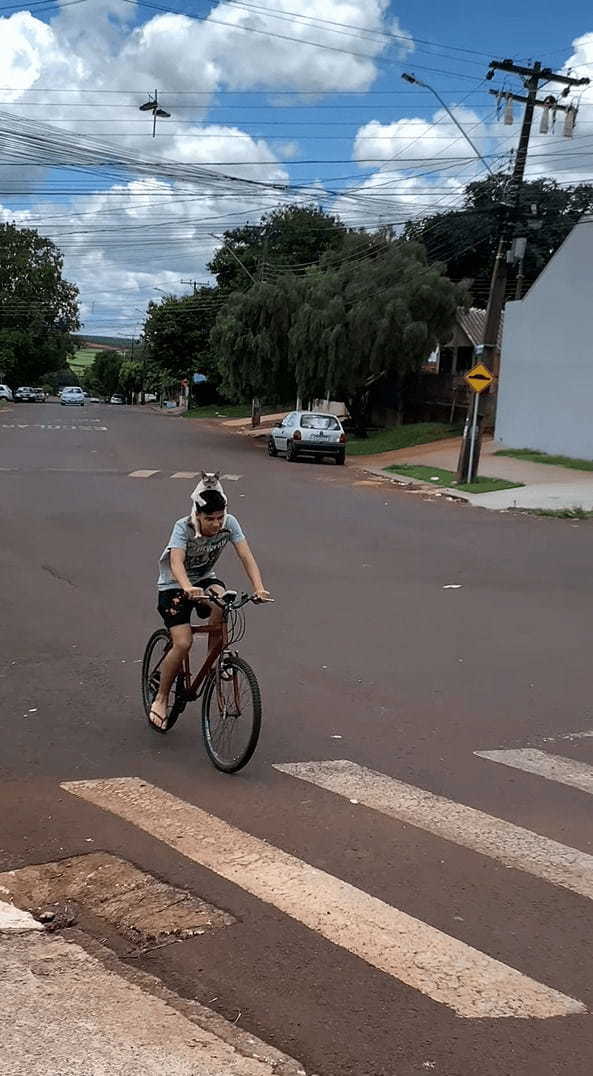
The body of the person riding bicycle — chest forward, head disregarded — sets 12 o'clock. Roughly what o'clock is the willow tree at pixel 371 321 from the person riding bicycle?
The willow tree is roughly at 8 o'clock from the person riding bicycle.

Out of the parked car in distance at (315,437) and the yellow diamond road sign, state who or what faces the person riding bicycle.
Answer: the yellow diamond road sign

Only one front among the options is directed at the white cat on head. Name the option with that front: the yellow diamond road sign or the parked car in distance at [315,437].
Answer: the yellow diamond road sign

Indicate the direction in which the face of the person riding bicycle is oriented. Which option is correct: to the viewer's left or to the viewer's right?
to the viewer's right

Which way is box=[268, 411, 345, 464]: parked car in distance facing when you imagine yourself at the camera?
facing away from the viewer and to the left of the viewer

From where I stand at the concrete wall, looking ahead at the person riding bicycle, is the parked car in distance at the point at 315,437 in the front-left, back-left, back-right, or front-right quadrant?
front-right

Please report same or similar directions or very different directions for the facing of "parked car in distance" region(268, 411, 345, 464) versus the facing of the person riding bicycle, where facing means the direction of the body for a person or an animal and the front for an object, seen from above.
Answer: very different directions

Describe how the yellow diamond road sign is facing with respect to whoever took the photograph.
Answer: facing the viewer

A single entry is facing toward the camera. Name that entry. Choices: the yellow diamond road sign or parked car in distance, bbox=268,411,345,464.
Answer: the yellow diamond road sign

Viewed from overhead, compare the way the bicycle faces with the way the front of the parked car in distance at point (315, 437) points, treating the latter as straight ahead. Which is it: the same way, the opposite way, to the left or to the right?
the opposite way

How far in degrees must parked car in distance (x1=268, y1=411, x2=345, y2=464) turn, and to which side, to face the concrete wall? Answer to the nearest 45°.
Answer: approximately 135° to its right

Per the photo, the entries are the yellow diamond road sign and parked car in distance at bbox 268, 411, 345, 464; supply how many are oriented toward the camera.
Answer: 1

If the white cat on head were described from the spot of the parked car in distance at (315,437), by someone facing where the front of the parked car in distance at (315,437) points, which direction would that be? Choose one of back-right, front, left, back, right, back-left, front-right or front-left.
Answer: back-left
